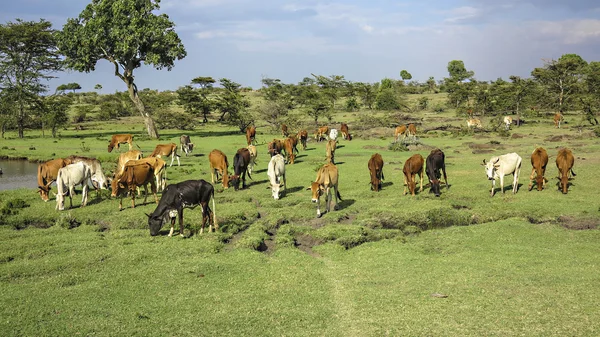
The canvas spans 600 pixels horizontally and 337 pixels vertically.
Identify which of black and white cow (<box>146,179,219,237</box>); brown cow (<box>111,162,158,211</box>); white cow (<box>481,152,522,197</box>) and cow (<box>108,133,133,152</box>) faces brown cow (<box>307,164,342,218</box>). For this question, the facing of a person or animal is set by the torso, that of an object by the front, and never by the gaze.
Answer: the white cow

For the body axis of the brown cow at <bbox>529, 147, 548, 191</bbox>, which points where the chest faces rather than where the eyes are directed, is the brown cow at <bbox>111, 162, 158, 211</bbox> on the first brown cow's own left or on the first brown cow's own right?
on the first brown cow's own right

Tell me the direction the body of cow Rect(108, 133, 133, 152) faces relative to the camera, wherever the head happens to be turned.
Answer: to the viewer's left

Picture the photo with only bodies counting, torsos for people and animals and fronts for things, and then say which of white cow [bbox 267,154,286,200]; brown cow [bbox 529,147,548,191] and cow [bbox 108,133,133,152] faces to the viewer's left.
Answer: the cow

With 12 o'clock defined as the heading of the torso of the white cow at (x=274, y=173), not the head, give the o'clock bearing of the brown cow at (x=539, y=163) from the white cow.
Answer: The brown cow is roughly at 9 o'clock from the white cow.

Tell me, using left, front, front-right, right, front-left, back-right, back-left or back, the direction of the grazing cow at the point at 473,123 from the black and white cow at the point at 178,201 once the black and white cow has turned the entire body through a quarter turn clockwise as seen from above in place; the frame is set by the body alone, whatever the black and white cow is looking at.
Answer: right

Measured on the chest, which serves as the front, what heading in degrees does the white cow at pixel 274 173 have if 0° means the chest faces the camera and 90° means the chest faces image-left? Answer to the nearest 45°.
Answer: approximately 0°

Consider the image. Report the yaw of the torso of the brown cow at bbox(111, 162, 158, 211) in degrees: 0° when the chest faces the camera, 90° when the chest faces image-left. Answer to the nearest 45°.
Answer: approximately 45°

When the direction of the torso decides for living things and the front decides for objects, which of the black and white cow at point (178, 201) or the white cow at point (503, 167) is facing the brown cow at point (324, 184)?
the white cow

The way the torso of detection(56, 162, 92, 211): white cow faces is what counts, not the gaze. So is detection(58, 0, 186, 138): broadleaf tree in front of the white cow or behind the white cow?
behind

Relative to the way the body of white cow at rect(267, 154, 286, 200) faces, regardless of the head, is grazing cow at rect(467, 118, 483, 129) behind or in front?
behind

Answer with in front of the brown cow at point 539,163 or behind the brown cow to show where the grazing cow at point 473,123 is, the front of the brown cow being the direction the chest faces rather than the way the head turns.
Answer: behind
